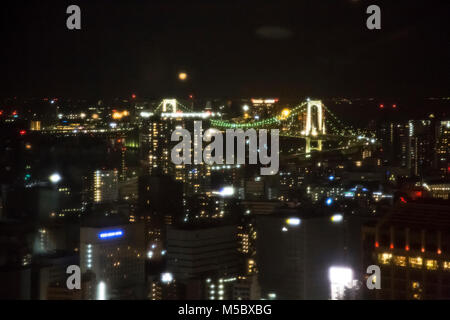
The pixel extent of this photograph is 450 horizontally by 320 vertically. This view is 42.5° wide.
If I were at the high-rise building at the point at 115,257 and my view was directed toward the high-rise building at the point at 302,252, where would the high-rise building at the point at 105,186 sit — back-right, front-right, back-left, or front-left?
back-left

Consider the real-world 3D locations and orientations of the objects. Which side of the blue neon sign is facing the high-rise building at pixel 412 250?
left

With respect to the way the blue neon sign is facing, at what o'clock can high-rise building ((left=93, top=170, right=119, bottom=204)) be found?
The high-rise building is roughly at 6 o'clock from the blue neon sign.

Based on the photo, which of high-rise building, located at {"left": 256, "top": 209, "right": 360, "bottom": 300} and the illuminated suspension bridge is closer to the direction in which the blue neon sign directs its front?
the high-rise building

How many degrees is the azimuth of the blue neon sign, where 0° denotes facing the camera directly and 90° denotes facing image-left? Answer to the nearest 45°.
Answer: approximately 0°

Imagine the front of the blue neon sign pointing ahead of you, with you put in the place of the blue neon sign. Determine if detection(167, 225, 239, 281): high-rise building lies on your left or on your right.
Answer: on your left

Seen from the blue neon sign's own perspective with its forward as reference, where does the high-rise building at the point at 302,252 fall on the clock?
The high-rise building is roughly at 10 o'clock from the blue neon sign.

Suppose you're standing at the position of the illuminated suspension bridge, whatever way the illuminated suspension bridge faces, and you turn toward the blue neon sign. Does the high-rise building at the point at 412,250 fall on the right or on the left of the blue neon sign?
left

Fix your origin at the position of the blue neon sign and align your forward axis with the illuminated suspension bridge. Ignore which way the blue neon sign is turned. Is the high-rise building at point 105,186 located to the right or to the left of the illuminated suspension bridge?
left

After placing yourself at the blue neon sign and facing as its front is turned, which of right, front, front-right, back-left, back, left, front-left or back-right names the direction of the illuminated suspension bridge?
back-left

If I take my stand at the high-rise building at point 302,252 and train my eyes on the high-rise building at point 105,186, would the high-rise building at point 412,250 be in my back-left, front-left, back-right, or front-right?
back-right
